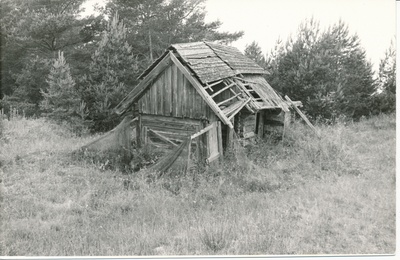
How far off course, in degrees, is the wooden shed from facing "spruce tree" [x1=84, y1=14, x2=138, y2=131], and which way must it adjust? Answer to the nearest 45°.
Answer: approximately 90° to its right

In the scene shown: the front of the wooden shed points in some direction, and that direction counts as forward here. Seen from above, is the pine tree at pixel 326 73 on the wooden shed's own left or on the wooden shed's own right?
on the wooden shed's own left
